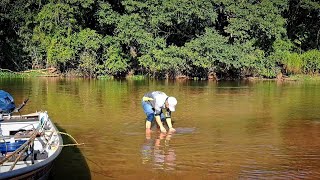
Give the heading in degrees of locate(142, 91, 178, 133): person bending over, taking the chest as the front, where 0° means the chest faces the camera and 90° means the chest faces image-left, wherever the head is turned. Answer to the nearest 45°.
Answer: approximately 270°

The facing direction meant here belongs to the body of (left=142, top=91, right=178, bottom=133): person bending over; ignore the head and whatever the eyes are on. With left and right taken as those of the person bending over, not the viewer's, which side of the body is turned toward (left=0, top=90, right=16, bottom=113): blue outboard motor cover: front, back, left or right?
back
